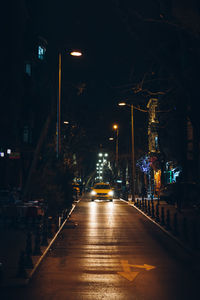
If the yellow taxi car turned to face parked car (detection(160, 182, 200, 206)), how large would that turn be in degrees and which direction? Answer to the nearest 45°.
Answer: approximately 45° to its left

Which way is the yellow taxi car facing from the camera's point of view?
toward the camera

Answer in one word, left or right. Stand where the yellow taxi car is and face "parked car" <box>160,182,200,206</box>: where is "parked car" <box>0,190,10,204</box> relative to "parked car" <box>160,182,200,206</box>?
right

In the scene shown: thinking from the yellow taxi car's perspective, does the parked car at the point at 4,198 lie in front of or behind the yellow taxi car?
in front

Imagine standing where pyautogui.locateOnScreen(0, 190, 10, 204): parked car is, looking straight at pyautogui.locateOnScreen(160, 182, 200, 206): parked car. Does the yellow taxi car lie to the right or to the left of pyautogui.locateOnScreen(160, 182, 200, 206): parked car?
left
